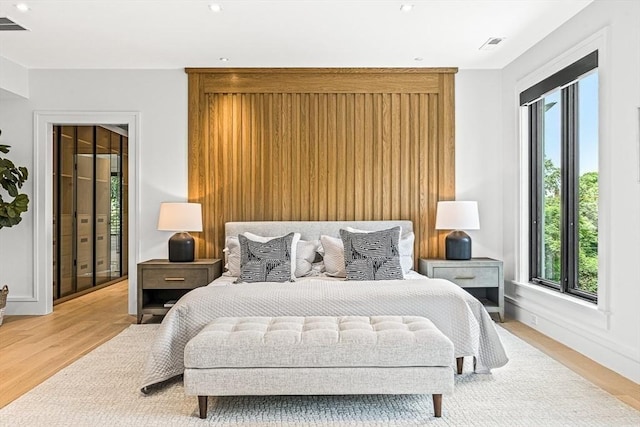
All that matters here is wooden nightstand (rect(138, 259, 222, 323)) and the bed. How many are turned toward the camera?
2

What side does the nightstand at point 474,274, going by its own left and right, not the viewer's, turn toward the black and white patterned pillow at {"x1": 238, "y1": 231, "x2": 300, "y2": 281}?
right

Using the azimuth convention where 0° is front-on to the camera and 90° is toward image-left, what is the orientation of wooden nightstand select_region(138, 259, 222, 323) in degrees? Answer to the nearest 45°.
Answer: approximately 0°

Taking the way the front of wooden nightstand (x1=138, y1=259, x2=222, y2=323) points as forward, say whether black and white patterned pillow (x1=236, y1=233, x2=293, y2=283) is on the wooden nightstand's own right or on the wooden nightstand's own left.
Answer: on the wooden nightstand's own left

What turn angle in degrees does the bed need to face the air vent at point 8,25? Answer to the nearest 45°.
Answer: approximately 90° to its right

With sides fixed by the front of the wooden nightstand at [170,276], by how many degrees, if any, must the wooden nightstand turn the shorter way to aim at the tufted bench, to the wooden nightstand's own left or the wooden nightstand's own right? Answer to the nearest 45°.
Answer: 0° — it already faces it

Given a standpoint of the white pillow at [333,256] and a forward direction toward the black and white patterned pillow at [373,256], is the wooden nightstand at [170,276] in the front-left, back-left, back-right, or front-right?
back-right

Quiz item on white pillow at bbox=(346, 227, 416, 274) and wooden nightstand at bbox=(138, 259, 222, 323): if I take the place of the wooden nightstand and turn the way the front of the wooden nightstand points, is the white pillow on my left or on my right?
on my left
